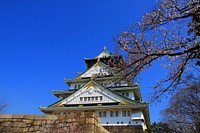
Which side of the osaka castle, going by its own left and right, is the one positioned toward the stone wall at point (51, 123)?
front

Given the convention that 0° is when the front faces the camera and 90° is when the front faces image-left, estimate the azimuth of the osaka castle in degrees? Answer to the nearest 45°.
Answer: approximately 0°
